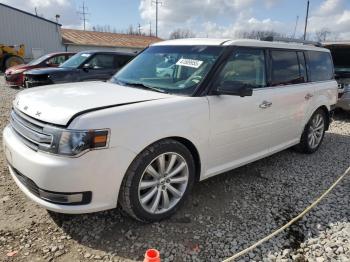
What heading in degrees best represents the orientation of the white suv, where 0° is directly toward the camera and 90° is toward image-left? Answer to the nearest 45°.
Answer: approximately 45°

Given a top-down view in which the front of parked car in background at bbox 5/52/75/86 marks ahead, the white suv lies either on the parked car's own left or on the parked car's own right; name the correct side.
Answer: on the parked car's own left

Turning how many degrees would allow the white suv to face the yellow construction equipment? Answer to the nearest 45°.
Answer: approximately 90° to its right

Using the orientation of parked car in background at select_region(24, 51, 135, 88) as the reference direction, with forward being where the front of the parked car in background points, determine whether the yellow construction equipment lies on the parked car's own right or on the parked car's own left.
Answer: on the parked car's own right

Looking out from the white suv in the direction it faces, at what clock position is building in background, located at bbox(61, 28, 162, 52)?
The building in background is roughly at 4 o'clock from the white suv.

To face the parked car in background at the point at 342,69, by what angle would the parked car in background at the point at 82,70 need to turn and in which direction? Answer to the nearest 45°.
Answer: approximately 135° to its left

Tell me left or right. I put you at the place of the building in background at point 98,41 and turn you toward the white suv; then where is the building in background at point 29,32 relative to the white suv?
right

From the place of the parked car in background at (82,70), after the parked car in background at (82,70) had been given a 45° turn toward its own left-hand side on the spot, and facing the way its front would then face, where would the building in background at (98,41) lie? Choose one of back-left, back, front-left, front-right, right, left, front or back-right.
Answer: back
